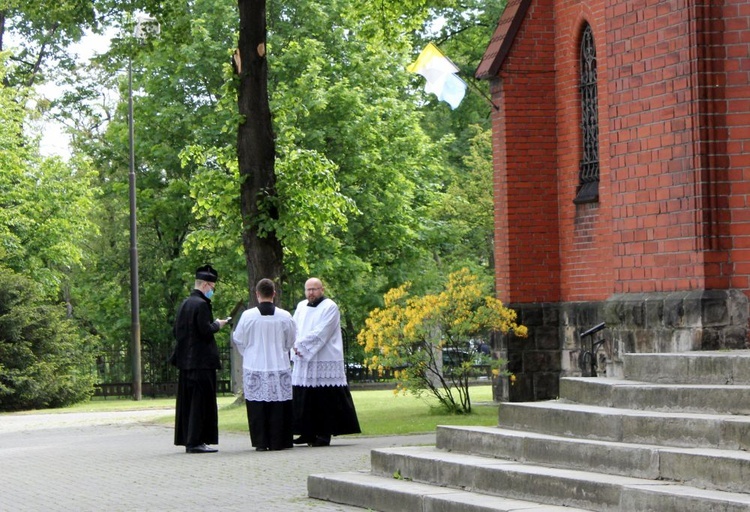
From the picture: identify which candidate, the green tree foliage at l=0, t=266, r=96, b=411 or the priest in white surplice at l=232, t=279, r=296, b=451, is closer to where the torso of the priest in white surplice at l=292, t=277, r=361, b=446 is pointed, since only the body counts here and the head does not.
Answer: the priest in white surplice

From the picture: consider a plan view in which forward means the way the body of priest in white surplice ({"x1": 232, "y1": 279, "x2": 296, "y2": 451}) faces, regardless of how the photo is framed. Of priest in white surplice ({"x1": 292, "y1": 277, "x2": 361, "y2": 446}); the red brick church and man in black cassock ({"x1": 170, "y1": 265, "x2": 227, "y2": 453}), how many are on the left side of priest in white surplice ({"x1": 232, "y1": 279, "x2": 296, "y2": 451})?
1

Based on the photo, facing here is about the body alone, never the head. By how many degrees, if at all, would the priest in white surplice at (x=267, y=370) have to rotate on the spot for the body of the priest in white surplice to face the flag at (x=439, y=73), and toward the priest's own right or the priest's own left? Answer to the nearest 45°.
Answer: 0° — they already face it

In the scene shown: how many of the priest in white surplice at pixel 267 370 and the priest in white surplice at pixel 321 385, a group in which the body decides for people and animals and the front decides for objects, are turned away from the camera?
1

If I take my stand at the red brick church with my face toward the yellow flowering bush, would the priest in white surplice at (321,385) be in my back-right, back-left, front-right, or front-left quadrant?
front-left

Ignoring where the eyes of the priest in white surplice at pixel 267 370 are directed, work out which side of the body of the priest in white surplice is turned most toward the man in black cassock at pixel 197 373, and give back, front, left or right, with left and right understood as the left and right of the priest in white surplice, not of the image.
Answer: left

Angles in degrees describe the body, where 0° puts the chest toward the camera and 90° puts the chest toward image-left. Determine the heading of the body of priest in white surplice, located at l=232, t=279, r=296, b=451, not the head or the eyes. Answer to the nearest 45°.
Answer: approximately 180°

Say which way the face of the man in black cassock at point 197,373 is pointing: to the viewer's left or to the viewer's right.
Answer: to the viewer's right

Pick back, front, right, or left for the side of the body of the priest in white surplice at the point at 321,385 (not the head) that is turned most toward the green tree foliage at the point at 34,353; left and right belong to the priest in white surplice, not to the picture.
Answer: right

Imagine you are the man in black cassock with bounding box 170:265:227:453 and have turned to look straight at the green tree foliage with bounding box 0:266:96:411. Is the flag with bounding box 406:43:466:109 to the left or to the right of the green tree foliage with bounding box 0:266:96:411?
right

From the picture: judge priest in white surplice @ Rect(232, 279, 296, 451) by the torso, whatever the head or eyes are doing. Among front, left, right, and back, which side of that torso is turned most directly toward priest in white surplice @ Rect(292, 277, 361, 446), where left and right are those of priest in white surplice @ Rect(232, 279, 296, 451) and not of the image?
right

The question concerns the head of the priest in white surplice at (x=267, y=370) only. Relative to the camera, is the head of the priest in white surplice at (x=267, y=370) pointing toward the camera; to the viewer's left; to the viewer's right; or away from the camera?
away from the camera

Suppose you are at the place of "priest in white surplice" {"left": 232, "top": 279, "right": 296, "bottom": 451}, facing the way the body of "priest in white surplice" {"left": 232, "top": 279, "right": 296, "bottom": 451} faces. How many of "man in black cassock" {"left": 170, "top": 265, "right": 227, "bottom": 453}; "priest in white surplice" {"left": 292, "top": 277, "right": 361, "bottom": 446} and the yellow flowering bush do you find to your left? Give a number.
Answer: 1

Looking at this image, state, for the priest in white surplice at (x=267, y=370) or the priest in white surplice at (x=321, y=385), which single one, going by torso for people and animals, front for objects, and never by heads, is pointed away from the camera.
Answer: the priest in white surplice at (x=267, y=370)

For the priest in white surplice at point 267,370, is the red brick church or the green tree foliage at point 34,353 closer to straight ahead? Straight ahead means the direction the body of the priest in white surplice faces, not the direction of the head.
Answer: the green tree foliage

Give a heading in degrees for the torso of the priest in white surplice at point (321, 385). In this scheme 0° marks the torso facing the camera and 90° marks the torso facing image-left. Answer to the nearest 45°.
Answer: approximately 45°
